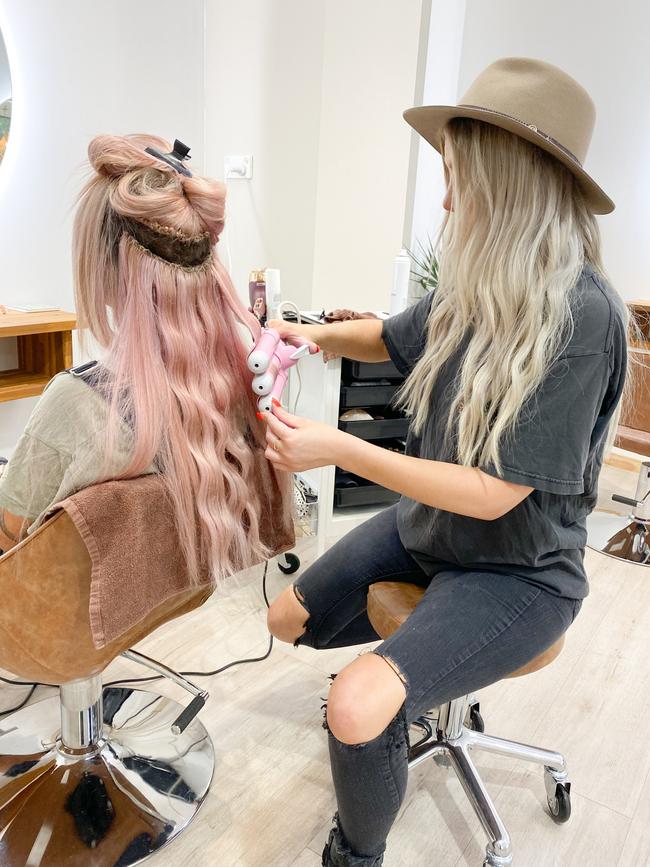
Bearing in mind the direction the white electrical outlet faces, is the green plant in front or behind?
in front

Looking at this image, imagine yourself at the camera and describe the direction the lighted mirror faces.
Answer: facing the viewer and to the right of the viewer

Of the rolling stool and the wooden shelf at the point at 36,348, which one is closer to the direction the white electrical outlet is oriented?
the rolling stool

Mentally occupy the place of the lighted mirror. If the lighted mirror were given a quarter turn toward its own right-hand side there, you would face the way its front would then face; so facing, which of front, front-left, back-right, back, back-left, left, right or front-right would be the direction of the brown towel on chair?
front-left

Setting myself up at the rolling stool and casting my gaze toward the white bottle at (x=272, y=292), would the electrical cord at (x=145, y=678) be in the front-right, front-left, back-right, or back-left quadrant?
front-left

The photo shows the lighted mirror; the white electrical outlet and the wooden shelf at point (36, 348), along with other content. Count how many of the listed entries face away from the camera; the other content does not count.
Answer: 0

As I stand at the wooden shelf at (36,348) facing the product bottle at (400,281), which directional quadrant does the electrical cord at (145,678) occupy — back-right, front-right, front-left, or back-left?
front-right

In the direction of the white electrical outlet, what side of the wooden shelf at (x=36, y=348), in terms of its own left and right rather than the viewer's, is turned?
left

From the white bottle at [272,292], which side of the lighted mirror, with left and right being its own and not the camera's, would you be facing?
left

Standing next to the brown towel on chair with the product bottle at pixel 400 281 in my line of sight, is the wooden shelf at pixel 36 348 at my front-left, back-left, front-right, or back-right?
front-left

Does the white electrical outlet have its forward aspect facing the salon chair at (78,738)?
yes

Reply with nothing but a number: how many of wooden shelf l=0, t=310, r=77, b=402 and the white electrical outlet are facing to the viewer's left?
0

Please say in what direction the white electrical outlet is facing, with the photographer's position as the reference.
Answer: facing the viewer

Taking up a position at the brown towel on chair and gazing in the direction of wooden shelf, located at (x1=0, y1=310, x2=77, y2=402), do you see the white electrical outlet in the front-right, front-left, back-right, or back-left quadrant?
front-right
